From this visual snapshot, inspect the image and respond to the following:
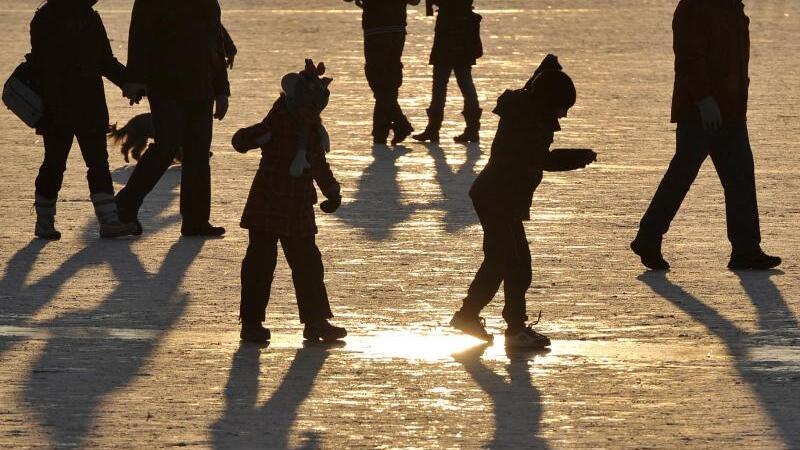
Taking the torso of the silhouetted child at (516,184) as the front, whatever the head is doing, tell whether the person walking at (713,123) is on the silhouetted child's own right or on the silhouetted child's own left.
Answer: on the silhouetted child's own left

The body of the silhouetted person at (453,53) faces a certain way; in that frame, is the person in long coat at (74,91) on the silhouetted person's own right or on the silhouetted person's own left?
on the silhouetted person's own left

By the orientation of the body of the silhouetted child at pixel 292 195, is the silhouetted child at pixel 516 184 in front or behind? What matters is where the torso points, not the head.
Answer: in front

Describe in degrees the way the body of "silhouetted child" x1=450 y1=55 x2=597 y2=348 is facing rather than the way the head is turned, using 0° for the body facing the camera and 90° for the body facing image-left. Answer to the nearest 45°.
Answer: approximately 270°

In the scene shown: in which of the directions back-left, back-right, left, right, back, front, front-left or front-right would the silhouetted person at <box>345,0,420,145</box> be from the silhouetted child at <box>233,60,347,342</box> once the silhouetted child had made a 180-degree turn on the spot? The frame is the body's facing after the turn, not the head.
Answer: front-right

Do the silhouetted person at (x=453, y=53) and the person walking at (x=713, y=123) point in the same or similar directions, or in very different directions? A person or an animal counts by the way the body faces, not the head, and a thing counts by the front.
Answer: very different directions
